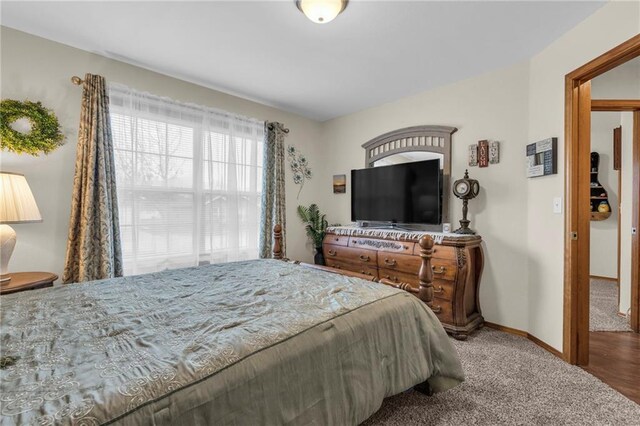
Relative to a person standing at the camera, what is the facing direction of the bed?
facing away from the viewer and to the right of the viewer

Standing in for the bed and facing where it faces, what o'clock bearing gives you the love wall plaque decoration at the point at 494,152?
The love wall plaque decoration is roughly at 1 o'clock from the bed.

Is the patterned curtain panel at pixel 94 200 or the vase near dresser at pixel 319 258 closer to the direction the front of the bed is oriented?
the vase near dresser

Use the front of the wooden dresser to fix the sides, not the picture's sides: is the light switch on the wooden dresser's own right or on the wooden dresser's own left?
on the wooden dresser's own left

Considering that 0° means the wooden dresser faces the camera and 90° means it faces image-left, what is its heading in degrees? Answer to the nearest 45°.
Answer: approximately 45°

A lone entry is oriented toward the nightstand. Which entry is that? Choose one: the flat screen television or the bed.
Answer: the flat screen television

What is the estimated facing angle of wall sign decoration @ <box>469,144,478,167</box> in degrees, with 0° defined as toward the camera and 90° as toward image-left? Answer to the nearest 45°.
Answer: approximately 45°

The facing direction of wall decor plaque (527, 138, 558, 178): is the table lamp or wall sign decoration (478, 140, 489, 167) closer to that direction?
the table lamp
